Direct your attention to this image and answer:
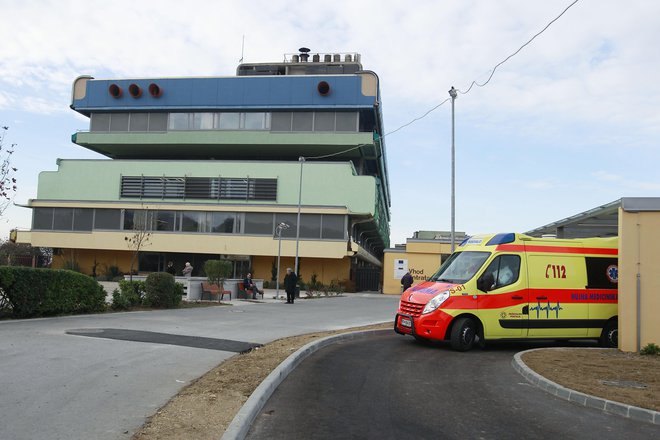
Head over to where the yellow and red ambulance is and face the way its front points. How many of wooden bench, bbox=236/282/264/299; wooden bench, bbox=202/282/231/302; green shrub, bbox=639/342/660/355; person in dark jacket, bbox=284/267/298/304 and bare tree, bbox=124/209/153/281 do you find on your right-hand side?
4

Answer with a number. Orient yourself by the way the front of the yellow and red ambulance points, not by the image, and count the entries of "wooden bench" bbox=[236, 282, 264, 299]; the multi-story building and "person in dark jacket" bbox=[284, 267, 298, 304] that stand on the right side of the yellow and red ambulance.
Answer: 3

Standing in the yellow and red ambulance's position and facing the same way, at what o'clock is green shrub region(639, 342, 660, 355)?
The green shrub is roughly at 8 o'clock from the yellow and red ambulance.

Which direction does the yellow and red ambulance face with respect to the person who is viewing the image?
facing the viewer and to the left of the viewer

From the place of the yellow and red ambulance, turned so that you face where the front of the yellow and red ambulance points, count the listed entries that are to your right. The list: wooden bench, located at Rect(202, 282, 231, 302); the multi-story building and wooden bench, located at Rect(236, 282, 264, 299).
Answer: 3

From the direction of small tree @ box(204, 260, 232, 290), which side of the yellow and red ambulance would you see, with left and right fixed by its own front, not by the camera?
right

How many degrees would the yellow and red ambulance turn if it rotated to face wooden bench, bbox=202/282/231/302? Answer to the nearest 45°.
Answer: approximately 90° to its right

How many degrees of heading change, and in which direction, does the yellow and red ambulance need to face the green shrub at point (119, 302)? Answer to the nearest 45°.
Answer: approximately 45° to its right

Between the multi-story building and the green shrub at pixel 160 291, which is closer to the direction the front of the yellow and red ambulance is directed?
the green shrub

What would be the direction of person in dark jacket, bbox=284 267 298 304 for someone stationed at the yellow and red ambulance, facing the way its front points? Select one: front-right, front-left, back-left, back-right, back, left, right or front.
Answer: right

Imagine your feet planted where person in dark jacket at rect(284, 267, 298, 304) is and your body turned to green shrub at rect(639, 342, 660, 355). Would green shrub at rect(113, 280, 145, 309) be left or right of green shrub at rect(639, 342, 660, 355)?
right

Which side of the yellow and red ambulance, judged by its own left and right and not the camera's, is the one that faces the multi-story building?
right

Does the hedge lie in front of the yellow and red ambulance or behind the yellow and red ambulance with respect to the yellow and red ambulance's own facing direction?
in front

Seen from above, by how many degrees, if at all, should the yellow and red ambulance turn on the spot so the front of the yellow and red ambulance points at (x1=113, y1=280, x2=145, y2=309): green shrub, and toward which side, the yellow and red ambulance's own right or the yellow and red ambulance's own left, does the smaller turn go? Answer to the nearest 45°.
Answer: approximately 45° to the yellow and red ambulance's own right

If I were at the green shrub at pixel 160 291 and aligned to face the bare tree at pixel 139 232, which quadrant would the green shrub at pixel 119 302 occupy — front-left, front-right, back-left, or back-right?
back-left

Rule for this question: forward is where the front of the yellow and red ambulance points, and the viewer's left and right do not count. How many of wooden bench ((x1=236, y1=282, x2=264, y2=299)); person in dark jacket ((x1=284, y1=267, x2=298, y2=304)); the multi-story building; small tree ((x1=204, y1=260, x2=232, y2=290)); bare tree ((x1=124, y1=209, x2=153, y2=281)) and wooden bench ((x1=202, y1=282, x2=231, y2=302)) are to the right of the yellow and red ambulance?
6
